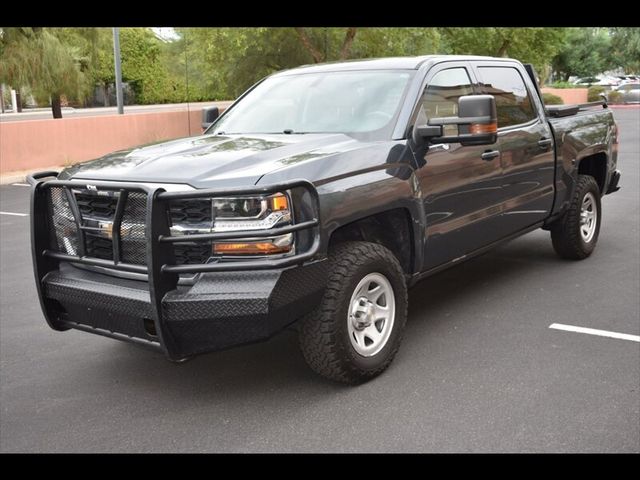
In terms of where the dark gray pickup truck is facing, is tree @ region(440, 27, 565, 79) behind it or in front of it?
behind

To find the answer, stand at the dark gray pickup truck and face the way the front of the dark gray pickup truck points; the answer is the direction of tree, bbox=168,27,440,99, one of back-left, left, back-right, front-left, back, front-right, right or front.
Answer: back-right

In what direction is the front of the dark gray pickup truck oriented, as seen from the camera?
facing the viewer and to the left of the viewer

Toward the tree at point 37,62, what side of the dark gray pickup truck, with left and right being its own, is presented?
right

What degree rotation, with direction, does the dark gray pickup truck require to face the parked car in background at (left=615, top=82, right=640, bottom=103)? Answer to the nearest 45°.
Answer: approximately 180°

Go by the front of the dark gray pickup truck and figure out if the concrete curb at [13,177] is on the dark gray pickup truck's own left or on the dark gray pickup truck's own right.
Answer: on the dark gray pickup truck's own right

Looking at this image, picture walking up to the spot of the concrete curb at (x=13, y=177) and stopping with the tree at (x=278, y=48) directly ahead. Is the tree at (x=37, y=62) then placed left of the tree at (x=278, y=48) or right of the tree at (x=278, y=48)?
left
